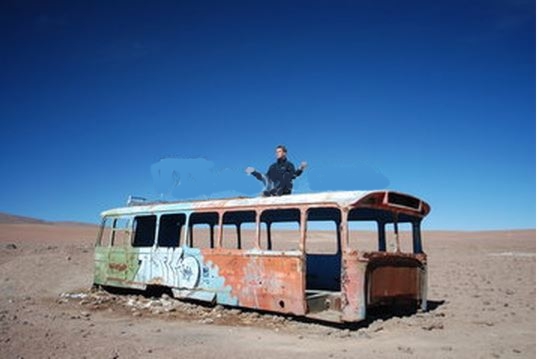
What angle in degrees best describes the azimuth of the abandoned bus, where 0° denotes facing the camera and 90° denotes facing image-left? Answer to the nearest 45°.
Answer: approximately 315°

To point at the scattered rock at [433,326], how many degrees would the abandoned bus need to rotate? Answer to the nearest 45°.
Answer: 0° — it already faces it
